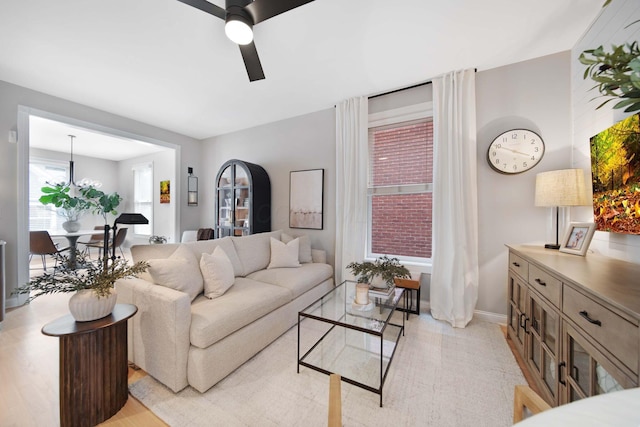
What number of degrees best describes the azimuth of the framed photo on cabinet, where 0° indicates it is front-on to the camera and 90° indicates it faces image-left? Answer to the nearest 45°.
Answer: approximately 45°

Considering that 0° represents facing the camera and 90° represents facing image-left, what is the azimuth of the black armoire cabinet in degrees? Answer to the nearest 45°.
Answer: approximately 45°

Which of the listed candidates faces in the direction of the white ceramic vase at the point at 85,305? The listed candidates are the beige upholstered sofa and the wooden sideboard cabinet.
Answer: the wooden sideboard cabinet

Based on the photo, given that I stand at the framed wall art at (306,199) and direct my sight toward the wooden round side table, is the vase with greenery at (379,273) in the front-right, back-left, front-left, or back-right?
front-left

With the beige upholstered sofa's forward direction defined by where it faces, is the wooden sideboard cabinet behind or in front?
in front

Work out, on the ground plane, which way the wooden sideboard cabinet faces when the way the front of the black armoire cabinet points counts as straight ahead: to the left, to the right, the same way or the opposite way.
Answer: to the right

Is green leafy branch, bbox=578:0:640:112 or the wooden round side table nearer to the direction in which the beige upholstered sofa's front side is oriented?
the green leafy branch

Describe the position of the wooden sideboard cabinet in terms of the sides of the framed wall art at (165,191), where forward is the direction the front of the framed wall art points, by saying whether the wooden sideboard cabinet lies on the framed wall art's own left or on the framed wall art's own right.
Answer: on the framed wall art's own left

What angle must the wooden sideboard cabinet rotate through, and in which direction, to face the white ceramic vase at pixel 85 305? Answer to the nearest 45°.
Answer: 0° — it already faces it

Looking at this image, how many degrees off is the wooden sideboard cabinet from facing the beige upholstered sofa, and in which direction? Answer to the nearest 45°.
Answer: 0° — it already faces it

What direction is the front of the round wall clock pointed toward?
toward the camera

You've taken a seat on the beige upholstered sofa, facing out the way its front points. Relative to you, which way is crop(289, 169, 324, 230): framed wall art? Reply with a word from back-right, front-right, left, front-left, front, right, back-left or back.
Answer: left

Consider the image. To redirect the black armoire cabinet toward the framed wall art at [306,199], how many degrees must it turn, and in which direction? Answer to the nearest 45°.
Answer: approximately 90° to its left

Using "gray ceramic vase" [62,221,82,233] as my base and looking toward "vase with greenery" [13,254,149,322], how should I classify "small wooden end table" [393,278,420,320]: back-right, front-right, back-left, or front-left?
front-left

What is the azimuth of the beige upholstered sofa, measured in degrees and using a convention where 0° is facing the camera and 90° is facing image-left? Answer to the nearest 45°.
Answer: approximately 315°

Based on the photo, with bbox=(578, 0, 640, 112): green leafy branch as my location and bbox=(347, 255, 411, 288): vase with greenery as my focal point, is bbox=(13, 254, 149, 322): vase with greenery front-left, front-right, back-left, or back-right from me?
front-left

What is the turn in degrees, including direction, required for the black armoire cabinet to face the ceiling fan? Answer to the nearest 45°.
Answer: approximately 45° to its left

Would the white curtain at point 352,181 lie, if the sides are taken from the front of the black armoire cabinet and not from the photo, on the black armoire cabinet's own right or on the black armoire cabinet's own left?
on the black armoire cabinet's own left
